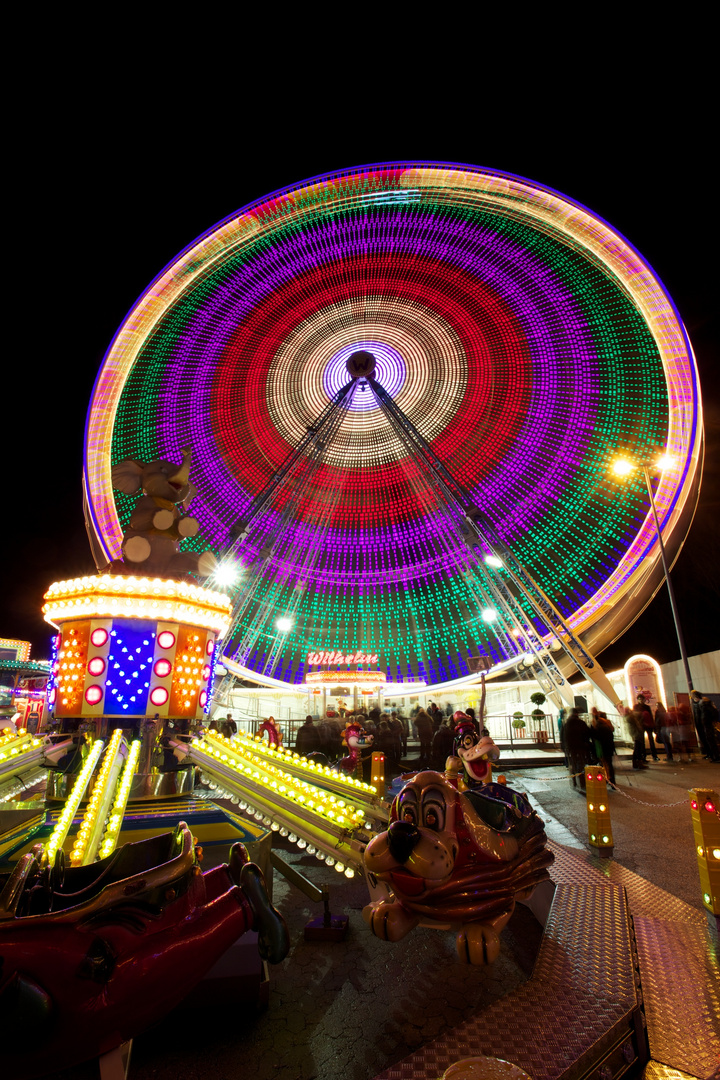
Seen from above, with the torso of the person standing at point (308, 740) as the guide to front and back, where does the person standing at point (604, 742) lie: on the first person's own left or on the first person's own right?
on the first person's own right

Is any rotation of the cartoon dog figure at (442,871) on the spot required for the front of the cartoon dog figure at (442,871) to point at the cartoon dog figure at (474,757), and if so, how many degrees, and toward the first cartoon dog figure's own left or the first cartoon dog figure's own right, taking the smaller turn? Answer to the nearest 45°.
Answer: approximately 135° to the first cartoon dog figure's own right

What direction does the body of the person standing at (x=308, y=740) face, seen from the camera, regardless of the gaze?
away from the camera
